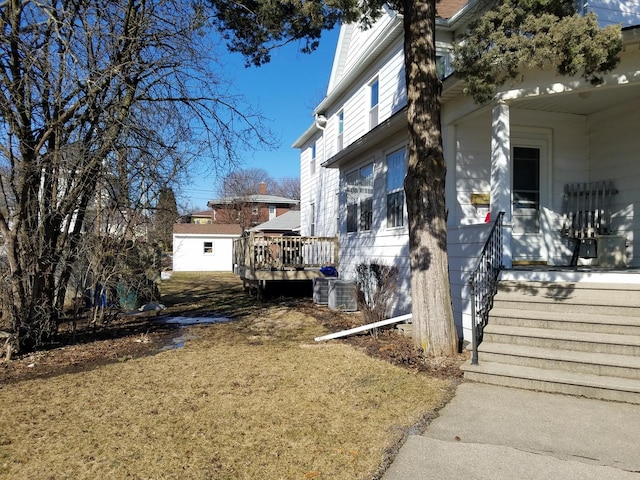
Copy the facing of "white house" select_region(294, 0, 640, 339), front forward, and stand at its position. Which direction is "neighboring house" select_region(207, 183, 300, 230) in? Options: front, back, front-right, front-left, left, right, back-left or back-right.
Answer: back-right

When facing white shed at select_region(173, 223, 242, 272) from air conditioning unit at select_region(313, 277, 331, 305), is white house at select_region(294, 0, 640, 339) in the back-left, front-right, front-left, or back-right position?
back-right

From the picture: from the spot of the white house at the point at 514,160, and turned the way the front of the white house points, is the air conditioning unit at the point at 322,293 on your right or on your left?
on your right

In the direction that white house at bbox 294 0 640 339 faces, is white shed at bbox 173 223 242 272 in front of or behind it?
behind

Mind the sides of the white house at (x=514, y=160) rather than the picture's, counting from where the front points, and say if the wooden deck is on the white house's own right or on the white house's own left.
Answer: on the white house's own right

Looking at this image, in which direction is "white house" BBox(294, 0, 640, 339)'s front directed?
toward the camera

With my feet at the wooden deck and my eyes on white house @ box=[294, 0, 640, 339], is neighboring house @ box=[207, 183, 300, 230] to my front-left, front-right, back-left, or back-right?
back-left
